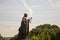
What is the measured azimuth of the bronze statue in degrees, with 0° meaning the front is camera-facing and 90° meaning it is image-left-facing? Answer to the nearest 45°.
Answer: approximately 270°
